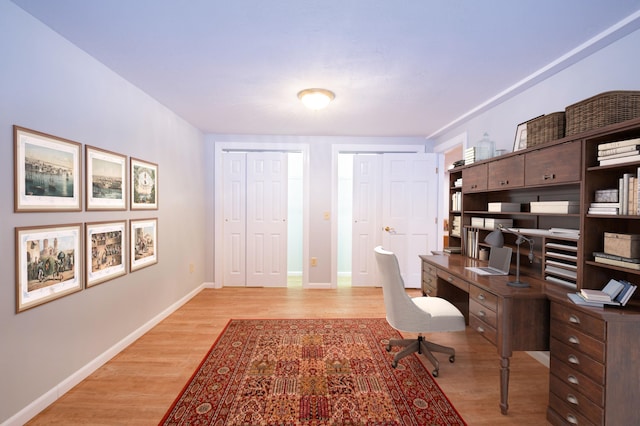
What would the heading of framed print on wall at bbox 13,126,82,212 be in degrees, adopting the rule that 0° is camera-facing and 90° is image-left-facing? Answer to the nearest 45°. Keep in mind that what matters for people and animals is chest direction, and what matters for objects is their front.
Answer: approximately 315°

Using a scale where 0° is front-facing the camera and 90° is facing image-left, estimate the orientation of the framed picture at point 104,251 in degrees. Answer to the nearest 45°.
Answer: approximately 315°

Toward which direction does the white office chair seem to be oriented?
to the viewer's right

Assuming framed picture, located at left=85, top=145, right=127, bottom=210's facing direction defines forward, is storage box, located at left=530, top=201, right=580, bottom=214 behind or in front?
in front

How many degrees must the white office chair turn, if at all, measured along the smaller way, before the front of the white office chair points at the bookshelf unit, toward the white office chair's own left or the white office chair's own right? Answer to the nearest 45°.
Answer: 0° — it already faces it

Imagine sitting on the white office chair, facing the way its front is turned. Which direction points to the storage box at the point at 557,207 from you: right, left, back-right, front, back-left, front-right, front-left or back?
front

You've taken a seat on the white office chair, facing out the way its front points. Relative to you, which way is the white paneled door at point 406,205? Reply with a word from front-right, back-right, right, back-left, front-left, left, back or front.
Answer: left

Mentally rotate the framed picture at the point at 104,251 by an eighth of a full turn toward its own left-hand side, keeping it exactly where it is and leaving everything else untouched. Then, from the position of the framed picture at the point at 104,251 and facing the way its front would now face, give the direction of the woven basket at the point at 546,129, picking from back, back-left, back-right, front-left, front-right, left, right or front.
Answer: front-right

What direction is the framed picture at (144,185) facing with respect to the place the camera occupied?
facing the viewer and to the right of the viewer

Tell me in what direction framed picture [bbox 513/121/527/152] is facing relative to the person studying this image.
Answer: facing the viewer and to the left of the viewer

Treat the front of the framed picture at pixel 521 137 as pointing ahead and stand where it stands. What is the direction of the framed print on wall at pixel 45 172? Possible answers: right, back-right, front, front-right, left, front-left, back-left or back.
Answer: front

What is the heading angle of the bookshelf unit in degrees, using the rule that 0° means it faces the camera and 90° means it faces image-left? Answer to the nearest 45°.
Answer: approximately 45°

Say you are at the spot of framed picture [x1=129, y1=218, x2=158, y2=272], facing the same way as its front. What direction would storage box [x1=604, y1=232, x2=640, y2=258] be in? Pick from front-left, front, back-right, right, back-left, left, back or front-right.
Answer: front

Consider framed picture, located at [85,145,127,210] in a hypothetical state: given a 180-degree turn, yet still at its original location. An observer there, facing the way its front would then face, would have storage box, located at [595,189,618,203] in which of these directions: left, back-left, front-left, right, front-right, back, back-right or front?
back

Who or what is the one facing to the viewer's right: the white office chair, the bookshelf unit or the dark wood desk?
the white office chair

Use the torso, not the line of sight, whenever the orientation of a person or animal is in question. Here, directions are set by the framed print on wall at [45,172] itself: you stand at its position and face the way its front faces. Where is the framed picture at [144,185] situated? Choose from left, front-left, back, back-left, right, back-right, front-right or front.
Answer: left

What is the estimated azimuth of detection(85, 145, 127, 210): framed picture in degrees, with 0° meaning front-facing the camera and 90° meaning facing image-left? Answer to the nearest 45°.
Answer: approximately 315°

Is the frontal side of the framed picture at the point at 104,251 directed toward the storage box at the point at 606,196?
yes

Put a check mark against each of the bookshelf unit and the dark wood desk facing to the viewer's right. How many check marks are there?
0

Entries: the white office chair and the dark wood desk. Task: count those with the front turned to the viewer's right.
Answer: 1

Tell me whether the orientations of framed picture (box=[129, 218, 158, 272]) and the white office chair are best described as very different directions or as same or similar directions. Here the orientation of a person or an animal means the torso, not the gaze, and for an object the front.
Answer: same or similar directions

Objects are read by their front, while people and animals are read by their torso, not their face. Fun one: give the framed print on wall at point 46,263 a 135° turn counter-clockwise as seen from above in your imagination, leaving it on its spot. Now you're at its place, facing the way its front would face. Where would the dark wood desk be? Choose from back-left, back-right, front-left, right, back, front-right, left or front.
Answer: back-right

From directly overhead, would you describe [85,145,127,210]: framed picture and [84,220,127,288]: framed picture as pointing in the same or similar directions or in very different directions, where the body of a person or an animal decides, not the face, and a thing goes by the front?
same or similar directions
